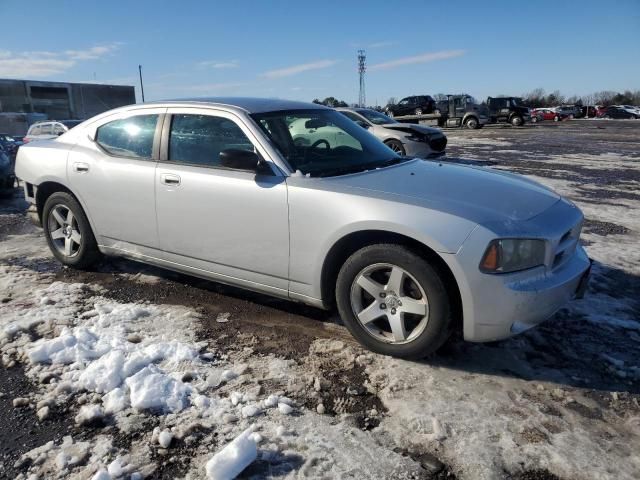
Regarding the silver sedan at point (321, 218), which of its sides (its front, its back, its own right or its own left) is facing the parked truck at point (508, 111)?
left

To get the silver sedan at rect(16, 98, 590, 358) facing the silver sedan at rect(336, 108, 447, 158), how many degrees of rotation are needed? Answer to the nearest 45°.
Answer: approximately 135° to its left

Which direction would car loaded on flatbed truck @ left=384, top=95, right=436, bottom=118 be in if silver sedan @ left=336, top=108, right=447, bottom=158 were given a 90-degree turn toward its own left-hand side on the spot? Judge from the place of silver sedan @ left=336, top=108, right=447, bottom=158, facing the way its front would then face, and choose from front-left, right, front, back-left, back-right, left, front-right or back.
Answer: front-left

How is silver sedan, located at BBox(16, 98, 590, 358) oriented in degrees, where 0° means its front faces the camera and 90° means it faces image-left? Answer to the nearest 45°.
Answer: approximately 315°

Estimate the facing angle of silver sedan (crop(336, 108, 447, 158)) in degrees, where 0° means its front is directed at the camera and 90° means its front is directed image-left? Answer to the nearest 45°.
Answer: approximately 315°

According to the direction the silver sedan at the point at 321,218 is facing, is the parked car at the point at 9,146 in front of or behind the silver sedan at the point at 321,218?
behind

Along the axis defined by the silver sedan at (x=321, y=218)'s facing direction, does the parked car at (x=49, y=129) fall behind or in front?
behind

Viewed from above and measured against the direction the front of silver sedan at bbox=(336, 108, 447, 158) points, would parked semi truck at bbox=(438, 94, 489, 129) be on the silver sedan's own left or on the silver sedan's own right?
on the silver sedan's own left

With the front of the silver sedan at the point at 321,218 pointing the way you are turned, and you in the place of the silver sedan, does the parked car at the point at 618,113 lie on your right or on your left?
on your left

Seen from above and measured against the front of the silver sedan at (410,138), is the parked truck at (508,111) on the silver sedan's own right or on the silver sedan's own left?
on the silver sedan's own left

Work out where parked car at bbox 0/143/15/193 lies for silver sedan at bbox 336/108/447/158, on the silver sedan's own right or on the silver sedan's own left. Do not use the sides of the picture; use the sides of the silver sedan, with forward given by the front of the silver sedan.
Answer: on the silver sedan's own right
